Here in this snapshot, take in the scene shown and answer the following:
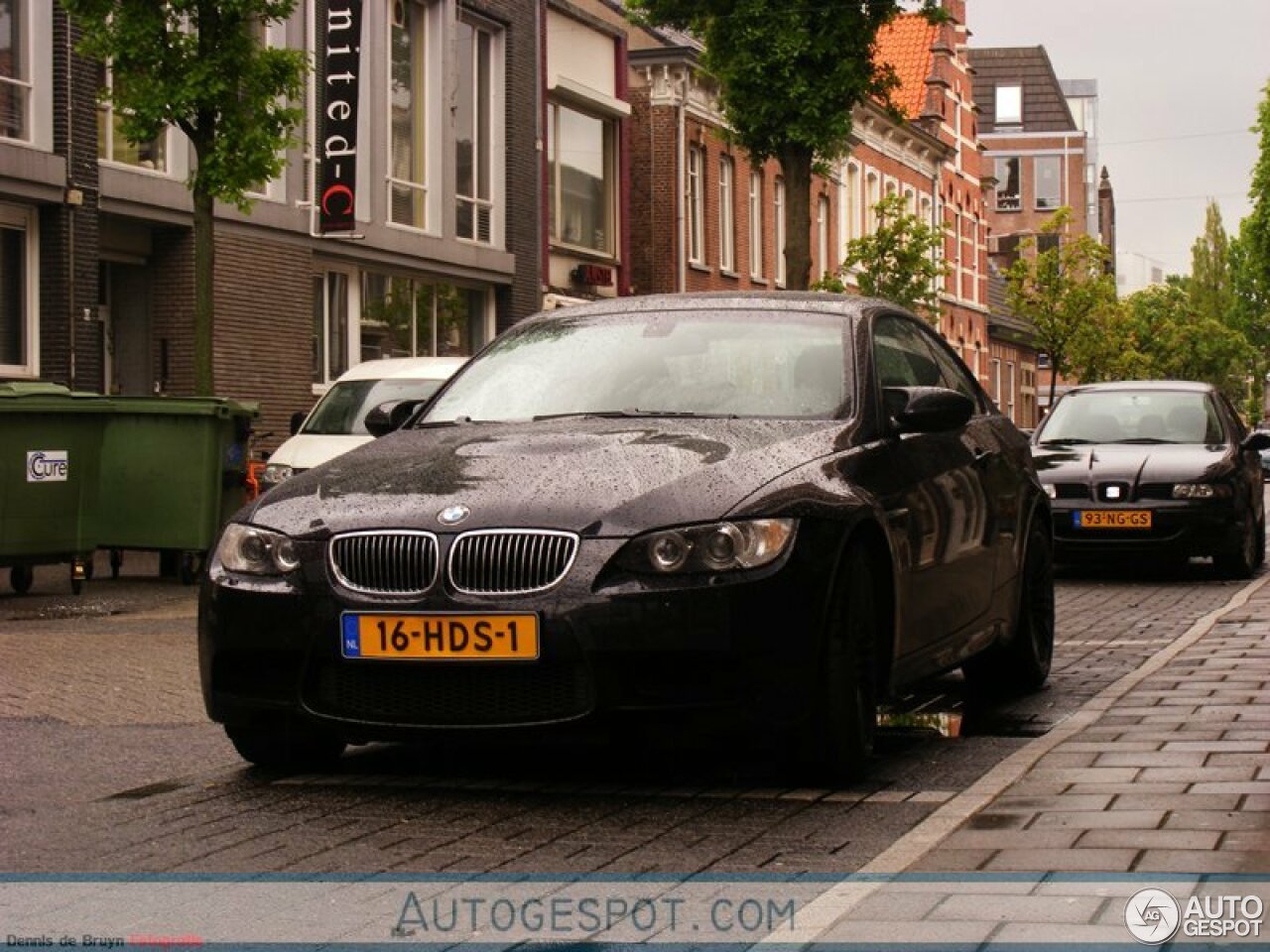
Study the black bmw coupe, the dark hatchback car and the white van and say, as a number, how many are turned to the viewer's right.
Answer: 0

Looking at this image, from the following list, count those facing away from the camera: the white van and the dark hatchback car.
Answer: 0

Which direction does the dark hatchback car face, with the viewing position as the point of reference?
facing the viewer

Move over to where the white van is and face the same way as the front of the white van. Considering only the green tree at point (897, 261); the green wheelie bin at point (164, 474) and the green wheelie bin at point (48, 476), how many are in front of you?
2

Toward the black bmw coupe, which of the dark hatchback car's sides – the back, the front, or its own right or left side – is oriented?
front

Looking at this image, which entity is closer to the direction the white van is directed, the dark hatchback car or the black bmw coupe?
the black bmw coupe

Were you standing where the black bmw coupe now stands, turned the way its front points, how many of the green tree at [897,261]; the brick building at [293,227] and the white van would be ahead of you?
0

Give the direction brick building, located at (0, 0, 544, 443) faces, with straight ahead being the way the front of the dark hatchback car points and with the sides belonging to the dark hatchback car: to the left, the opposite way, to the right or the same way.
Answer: to the left

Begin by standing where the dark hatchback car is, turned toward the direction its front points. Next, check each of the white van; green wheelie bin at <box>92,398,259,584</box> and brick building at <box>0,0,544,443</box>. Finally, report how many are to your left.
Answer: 0

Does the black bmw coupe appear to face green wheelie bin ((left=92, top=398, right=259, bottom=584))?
no

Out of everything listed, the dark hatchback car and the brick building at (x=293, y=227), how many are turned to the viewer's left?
0

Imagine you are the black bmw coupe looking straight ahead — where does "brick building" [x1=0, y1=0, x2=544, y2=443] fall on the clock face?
The brick building is roughly at 4 o'clock from the black bmw coupe.

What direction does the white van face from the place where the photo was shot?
facing the viewer and to the left of the viewer

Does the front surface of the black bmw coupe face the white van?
no

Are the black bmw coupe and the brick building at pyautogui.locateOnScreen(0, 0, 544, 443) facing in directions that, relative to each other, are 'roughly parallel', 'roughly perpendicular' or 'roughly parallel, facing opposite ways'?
roughly perpendicular

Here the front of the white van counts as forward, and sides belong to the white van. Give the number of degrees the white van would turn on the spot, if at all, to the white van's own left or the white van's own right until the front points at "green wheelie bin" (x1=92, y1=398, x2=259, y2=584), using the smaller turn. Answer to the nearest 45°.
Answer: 0° — it already faces it

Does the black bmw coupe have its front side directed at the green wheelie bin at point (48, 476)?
no
